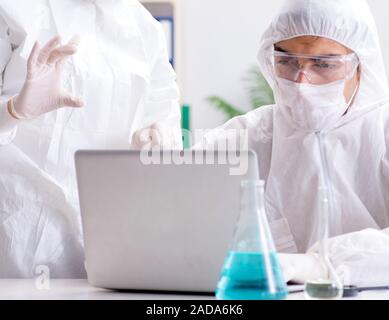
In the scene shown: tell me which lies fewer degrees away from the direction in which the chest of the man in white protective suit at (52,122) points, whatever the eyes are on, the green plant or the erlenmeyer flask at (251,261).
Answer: the erlenmeyer flask

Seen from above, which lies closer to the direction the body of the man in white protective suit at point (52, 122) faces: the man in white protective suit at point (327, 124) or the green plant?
the man in white protective suit

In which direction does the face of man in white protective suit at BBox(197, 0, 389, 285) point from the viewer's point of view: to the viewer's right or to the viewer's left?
to the viewer's left

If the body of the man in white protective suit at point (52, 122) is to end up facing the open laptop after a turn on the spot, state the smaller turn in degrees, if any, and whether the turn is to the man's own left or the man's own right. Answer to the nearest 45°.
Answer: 0° — they already face it
